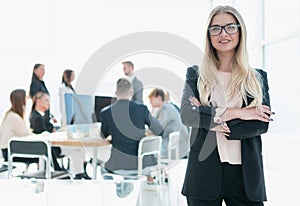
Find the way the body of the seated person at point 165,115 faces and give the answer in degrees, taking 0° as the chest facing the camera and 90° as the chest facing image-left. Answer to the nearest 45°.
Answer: approximately 90°

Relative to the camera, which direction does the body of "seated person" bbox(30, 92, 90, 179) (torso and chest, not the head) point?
to the viewer's right

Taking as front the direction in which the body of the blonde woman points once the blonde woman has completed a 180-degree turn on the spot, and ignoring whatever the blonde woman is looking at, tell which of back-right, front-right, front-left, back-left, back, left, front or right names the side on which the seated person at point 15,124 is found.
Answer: front-left

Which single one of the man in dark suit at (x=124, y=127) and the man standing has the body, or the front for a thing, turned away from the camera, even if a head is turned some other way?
the man in dark suit

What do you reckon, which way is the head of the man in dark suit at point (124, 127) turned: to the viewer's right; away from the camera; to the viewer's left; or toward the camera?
away from the camera

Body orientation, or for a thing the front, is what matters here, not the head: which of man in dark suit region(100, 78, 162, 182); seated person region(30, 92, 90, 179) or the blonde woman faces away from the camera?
the man in dark suit

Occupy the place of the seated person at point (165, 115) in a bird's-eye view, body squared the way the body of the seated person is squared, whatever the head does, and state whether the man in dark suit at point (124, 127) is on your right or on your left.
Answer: on your left

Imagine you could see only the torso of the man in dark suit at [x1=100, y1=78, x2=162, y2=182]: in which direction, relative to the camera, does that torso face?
away from the camera
